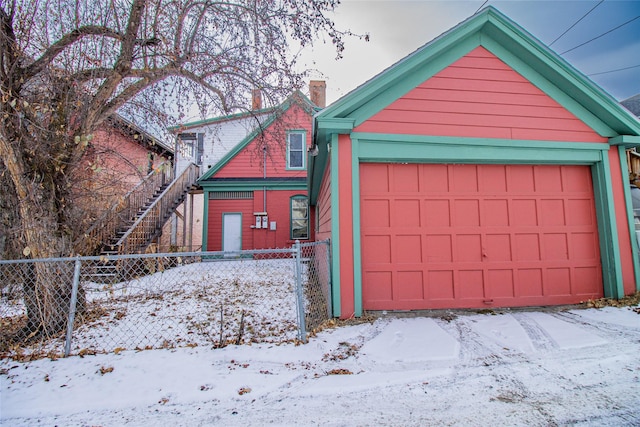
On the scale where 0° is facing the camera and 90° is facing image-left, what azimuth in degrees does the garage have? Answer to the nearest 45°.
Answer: approximately 0°

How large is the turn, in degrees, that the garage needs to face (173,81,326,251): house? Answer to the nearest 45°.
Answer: approximately 135° to its right

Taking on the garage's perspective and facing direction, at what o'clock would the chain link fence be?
The chain link fence is roughly at 2 o'clock from the garage.

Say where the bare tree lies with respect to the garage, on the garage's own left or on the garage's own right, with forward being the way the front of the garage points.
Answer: on the garage's own right

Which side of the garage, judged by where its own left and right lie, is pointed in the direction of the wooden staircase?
right
